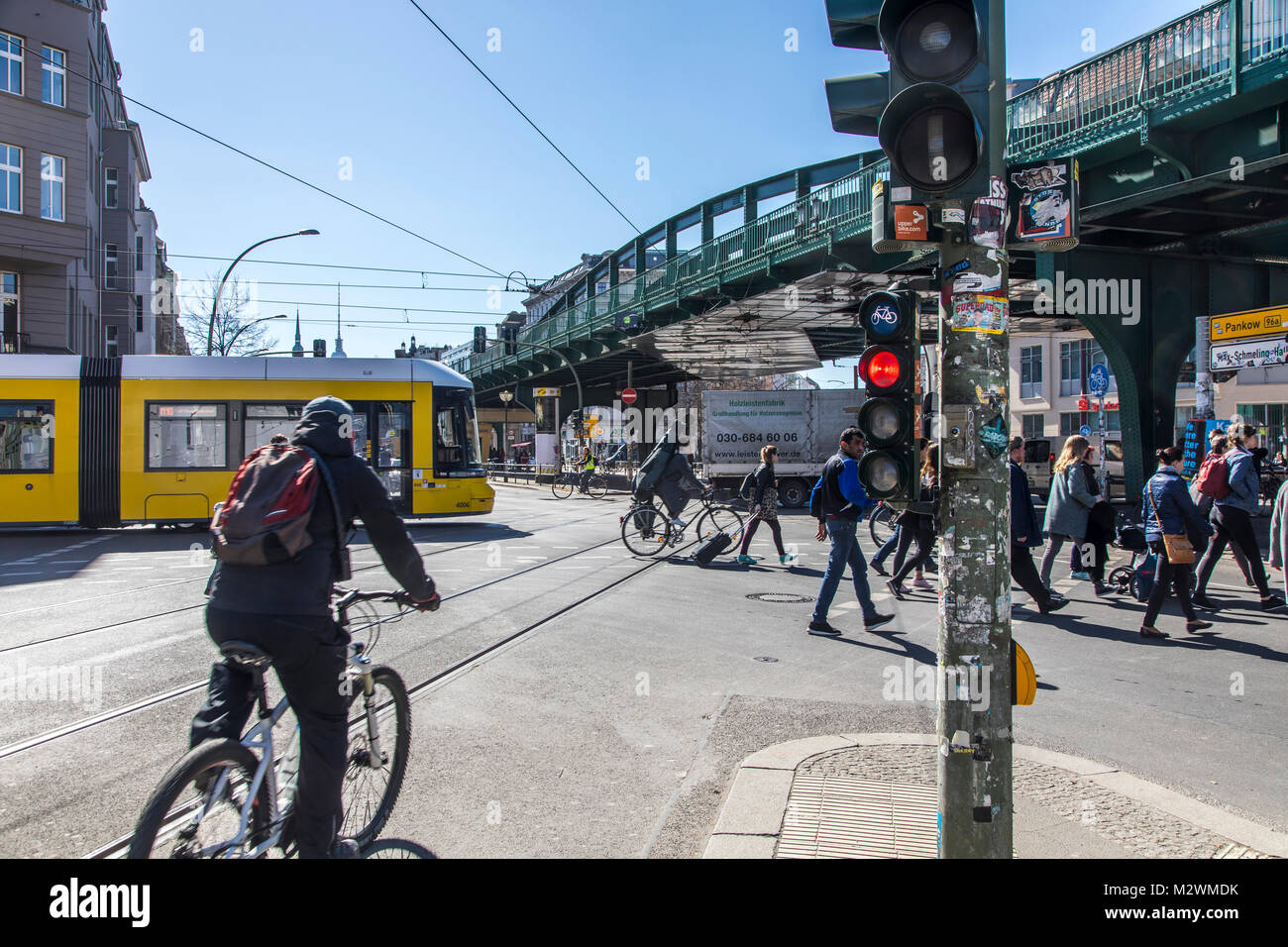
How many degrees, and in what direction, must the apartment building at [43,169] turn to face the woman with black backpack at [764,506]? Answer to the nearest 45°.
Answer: approximately 45° to its right

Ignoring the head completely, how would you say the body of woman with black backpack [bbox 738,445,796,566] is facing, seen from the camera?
to the viewer's right

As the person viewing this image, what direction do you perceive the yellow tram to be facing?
facing to the right of the viewer

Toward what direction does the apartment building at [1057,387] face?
toward the camera

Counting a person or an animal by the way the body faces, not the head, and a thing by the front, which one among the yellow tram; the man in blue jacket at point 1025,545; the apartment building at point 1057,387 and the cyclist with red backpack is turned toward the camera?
the apartment building

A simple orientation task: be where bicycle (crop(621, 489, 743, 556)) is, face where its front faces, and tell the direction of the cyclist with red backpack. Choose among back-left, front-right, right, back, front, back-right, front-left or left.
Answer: right

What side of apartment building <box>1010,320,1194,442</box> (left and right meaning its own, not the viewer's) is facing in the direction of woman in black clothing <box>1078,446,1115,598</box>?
front

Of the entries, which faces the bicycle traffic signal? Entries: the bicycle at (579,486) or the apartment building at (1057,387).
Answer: the apartment building

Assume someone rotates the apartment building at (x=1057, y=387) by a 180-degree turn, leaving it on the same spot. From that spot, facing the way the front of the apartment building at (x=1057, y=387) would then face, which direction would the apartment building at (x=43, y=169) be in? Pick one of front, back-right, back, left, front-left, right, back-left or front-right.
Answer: back-left

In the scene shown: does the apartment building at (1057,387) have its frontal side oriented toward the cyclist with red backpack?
yes
